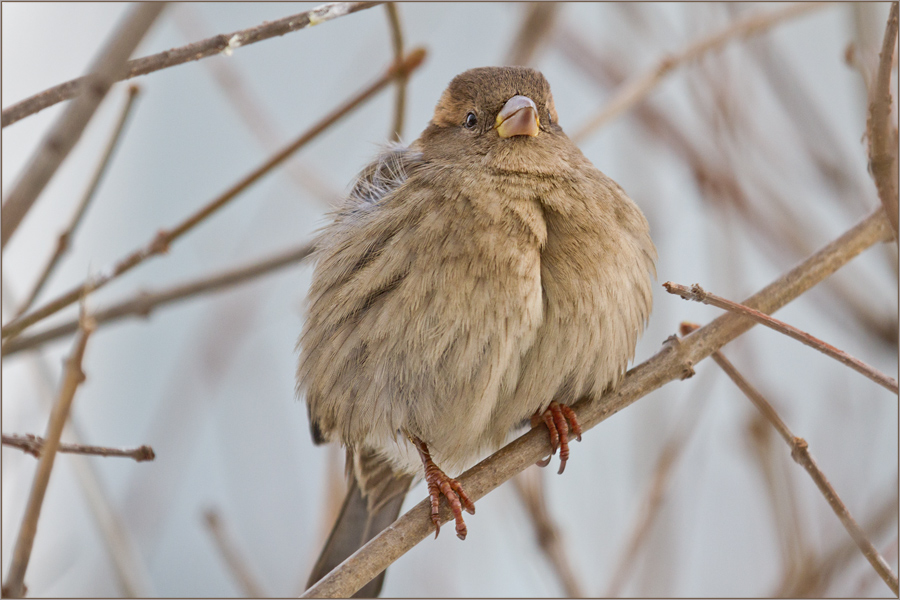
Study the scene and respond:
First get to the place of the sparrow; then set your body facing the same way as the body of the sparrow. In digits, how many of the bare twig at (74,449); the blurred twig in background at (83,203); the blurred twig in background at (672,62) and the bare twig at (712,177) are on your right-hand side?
2

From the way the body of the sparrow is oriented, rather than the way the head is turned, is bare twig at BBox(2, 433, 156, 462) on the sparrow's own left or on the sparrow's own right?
on the sparrow's own right

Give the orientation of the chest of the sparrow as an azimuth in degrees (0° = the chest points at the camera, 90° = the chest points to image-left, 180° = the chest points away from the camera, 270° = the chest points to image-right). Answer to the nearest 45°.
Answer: approximately 315°

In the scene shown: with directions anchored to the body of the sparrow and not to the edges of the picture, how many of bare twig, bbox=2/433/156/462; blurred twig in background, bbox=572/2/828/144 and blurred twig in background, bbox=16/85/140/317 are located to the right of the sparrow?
2
